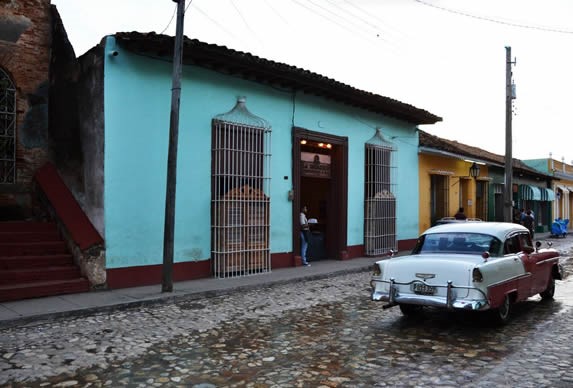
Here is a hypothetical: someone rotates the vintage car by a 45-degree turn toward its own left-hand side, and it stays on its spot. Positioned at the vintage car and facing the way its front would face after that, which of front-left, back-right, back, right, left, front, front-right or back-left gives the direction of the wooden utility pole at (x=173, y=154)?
left

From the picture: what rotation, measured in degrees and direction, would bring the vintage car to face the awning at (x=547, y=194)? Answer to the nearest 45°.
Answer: approximately 45° to its left

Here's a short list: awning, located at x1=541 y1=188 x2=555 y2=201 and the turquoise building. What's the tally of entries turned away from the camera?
0

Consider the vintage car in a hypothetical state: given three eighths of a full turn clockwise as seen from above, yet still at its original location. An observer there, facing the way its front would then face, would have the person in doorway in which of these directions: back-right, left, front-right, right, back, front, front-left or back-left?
back-right

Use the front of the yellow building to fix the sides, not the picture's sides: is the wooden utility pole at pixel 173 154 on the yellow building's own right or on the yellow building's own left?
on the yellow building's own right

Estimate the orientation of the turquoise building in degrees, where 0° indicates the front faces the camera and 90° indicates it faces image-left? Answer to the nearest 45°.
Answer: approximately 315°

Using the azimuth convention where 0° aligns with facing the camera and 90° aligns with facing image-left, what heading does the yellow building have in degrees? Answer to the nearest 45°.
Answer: approximately 315°

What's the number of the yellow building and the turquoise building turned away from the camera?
0

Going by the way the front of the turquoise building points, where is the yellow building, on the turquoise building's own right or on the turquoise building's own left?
on the turquoise building's own left

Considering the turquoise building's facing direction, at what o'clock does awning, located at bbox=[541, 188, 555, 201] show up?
The awning is roughly at 9 o'clock from the turquoise building.

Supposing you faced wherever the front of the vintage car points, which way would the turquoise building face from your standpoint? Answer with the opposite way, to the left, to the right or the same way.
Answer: to the right

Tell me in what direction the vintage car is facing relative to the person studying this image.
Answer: facing away from the viewer and to the right of the viewer
